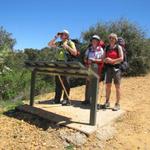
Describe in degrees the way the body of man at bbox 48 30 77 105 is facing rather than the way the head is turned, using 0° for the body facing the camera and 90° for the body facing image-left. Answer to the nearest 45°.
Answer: approximately 45°

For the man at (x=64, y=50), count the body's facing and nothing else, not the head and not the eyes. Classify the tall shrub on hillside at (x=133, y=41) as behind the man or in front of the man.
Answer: behind

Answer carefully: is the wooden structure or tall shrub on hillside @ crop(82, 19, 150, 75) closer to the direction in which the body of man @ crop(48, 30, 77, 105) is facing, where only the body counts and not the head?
the wooden structure

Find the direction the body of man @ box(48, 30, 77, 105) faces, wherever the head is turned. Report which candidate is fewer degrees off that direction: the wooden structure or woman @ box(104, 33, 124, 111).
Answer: the wooden structure
